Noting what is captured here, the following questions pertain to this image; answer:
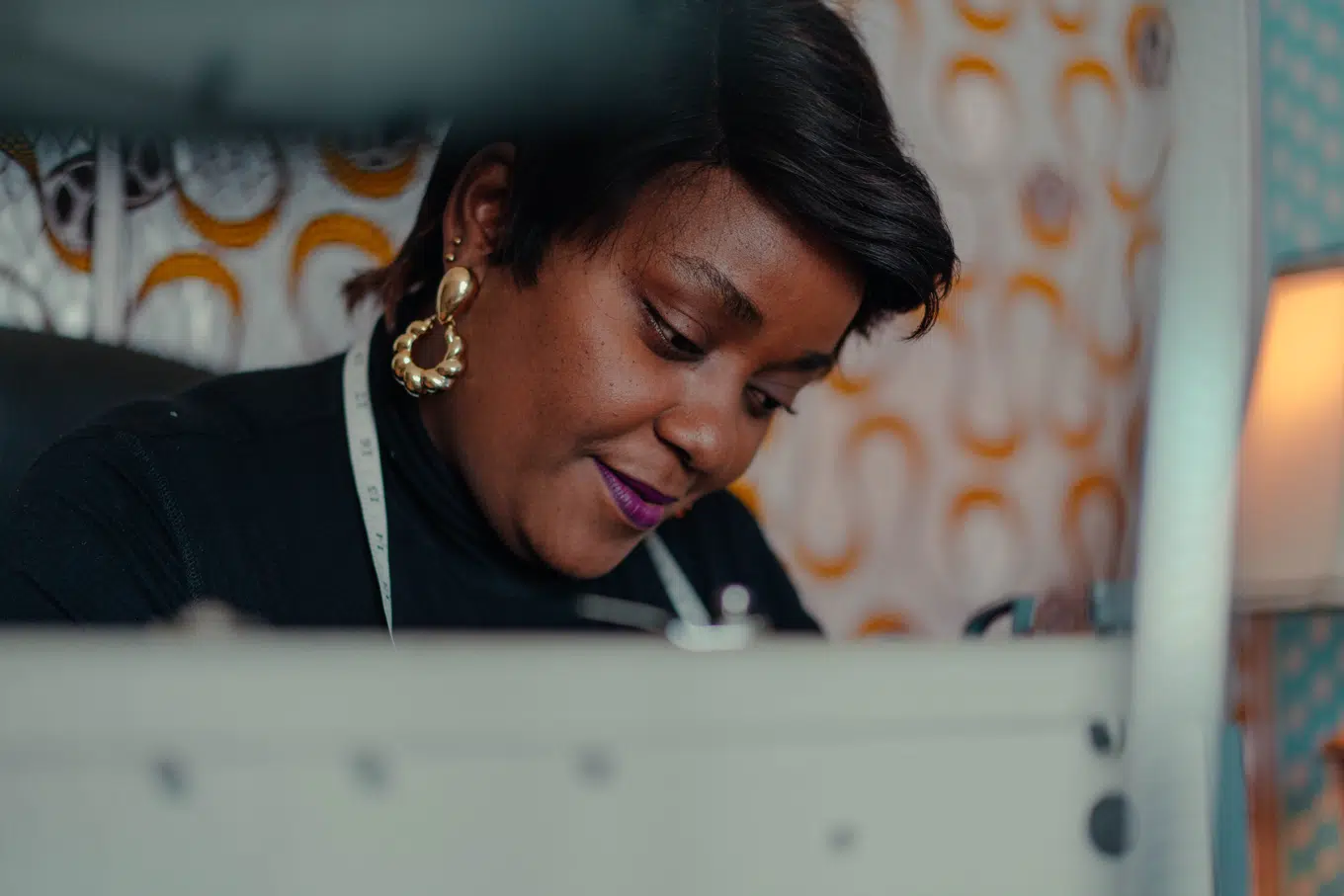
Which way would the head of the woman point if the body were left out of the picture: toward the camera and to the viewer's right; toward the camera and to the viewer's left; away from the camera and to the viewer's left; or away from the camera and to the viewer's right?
toward the camera and to the viewer's right

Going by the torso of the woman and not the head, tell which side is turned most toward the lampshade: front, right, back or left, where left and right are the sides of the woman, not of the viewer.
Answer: left

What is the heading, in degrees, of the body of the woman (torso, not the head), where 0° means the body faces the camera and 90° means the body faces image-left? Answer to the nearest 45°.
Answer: approximately 315°
